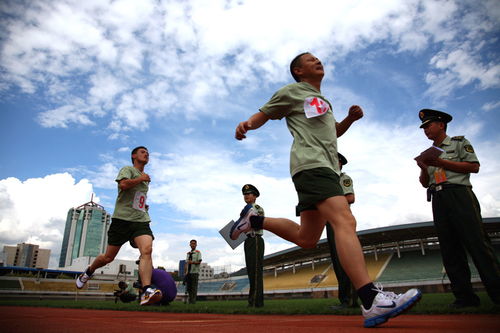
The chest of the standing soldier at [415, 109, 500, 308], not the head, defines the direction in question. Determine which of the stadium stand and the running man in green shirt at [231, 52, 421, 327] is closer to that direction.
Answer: the running man in green shirt

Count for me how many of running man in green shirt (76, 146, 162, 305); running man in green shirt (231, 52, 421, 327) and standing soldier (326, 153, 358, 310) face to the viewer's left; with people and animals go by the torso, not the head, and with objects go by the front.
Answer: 1

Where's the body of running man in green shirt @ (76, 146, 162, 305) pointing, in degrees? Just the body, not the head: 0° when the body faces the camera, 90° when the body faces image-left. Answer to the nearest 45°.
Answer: approximately 315°

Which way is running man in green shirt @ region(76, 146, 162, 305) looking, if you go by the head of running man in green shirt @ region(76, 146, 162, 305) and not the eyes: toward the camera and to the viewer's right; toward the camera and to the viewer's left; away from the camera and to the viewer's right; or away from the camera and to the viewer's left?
toward the camera and to the viewer's right

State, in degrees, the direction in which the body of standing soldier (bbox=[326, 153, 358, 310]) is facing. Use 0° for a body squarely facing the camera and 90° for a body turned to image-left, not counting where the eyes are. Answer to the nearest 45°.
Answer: approximately 90°

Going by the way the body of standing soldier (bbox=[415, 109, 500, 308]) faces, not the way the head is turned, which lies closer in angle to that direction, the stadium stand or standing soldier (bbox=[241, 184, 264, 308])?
the standing soldier

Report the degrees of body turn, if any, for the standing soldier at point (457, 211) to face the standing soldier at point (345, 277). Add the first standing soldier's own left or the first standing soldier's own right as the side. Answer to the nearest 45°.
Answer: approximately 90° to the first standing soldier's own right

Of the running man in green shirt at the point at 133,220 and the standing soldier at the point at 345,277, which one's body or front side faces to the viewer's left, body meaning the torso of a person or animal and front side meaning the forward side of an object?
the standing soldier

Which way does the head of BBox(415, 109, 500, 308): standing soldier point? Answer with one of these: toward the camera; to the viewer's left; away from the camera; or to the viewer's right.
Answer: to the viewer's left
